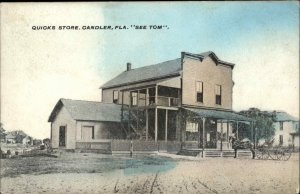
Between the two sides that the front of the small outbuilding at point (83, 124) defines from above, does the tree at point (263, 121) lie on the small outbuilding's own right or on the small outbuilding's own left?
on the small outbuilding's own left

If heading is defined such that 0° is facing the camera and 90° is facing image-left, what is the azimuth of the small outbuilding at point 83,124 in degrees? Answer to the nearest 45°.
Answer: approximately 45°

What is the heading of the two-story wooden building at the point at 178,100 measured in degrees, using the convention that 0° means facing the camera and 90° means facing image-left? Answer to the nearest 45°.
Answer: approximately 315°
